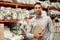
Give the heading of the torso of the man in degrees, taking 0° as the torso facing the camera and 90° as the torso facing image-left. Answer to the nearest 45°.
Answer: approximately 0°
